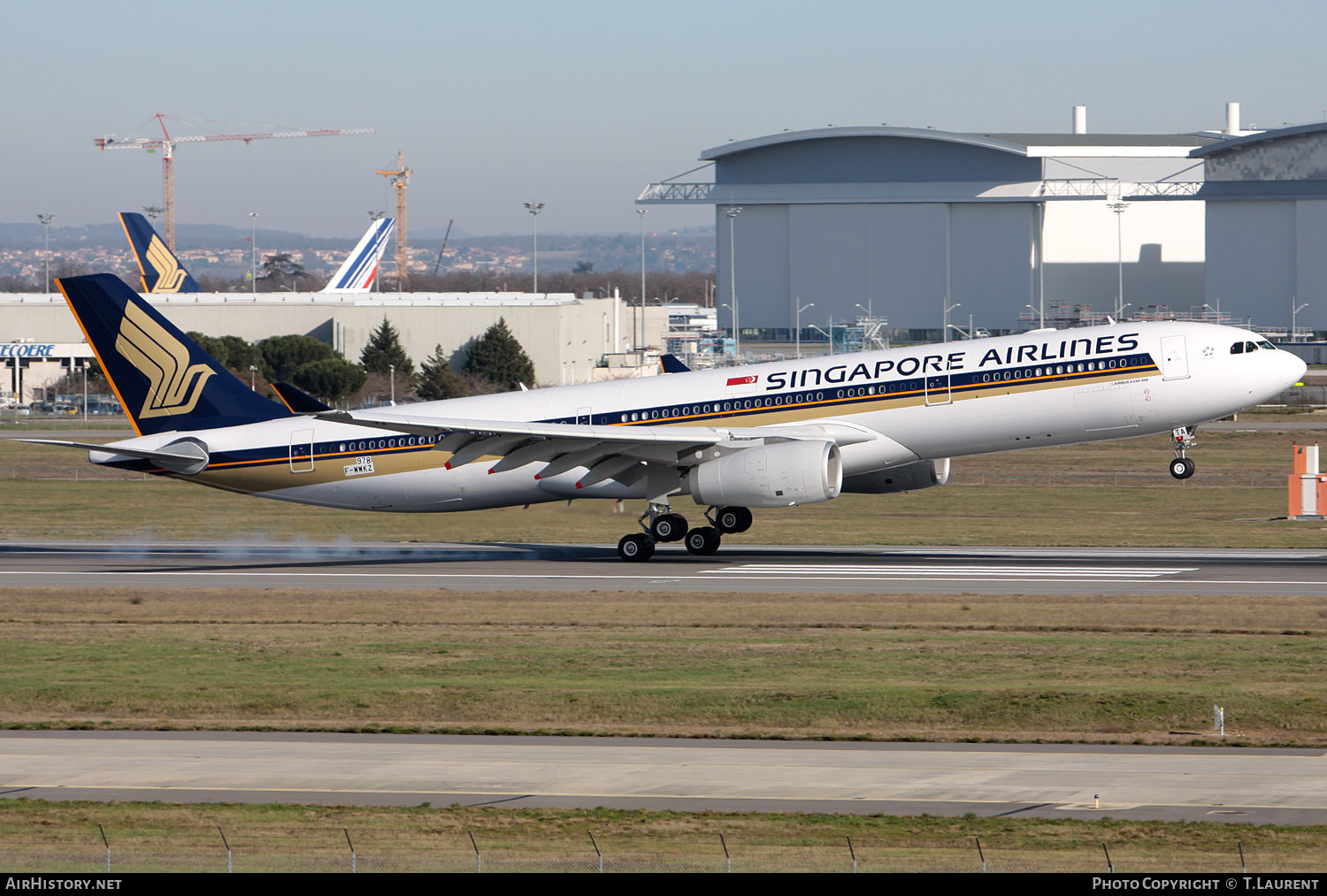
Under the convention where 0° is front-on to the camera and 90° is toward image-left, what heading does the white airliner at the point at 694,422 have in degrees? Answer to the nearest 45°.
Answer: approximately 270°

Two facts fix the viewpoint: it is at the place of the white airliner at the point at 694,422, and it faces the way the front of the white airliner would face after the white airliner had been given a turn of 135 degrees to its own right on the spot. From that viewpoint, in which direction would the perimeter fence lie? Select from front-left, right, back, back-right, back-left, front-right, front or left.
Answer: front-left
